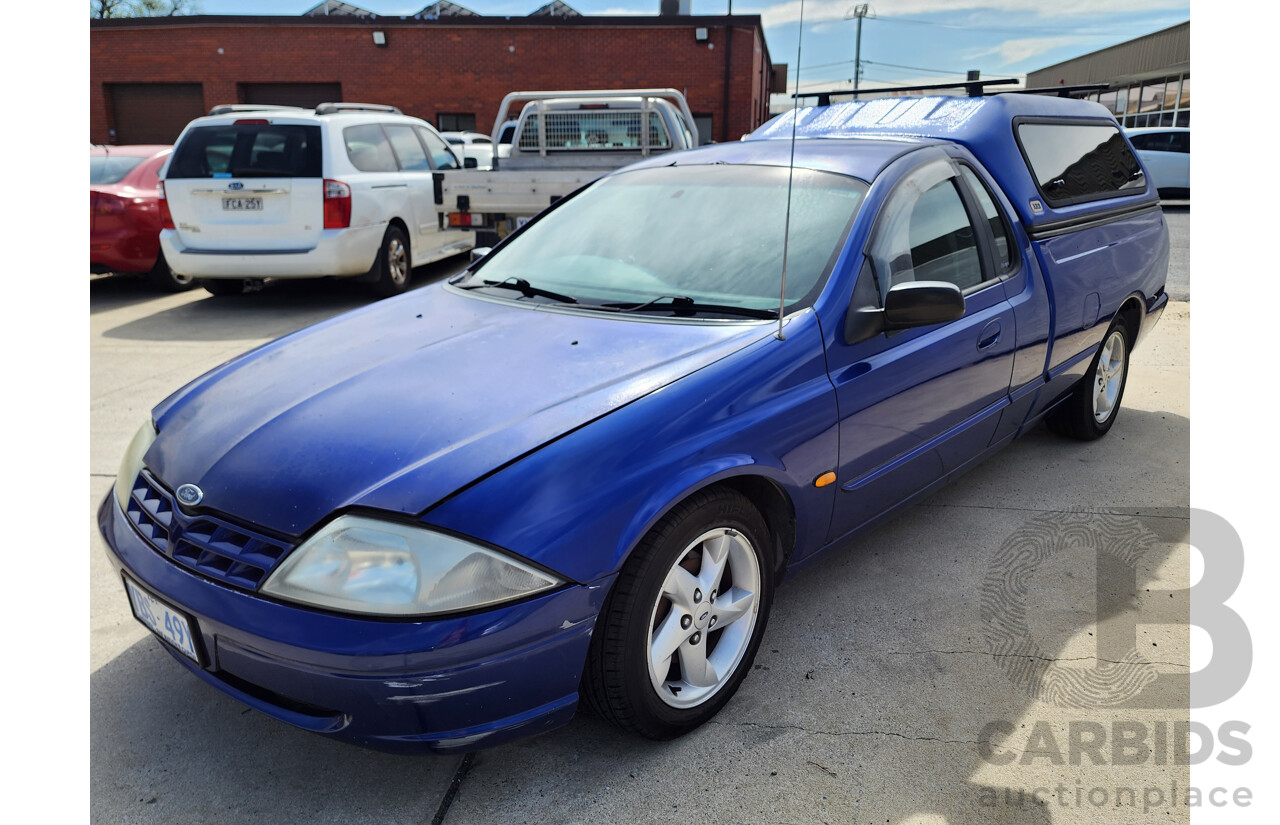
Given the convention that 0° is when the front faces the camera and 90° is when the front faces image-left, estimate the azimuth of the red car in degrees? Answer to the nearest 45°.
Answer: approximately 225°

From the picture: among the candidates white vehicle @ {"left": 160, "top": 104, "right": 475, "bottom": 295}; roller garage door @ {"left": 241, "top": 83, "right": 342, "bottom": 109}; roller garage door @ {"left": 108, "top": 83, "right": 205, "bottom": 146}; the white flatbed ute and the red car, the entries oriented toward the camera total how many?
2

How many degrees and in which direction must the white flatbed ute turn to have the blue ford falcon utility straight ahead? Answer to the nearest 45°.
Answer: approximately 180°

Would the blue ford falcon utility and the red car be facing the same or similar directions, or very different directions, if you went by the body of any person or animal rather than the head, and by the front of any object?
very different directions

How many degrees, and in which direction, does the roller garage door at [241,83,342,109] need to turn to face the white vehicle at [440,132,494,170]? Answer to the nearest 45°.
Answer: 0° — it already faces it

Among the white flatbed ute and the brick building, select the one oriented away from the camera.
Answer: the white flatbed ute

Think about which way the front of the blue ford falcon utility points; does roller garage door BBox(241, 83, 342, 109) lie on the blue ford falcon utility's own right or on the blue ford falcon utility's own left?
on the blue ford falcon utility's own right

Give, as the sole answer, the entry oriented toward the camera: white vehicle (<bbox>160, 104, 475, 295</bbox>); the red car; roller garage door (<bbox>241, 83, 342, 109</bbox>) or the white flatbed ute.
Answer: the roller garage door
